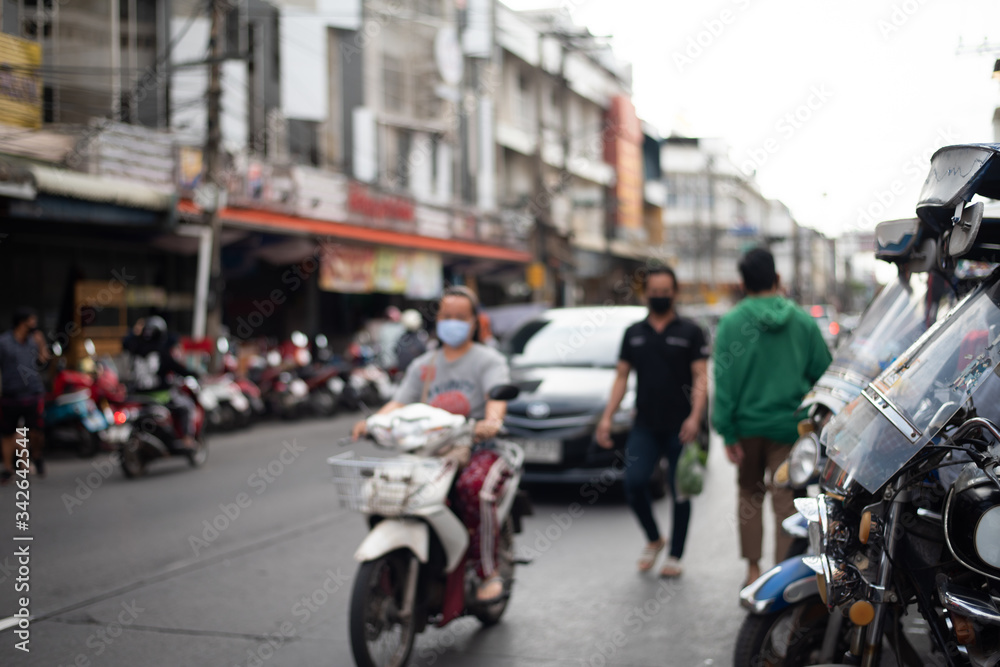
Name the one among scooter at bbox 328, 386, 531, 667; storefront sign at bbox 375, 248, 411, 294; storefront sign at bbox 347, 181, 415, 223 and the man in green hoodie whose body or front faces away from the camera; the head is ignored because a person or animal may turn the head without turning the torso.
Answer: the man in green hoodie

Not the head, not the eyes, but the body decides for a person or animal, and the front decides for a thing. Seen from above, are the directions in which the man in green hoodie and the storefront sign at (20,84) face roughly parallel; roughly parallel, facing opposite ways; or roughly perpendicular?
roughly perpendicular

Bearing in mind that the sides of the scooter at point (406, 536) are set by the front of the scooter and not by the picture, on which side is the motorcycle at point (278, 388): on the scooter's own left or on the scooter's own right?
on the scooter's own right

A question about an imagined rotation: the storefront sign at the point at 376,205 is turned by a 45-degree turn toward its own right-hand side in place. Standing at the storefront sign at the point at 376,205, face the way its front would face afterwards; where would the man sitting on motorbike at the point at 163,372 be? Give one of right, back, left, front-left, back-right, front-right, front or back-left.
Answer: front

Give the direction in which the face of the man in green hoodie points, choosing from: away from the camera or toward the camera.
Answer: away from the camera

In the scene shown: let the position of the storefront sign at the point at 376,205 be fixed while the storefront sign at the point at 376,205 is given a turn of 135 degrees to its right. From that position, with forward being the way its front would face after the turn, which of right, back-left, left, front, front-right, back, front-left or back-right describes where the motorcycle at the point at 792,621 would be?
left

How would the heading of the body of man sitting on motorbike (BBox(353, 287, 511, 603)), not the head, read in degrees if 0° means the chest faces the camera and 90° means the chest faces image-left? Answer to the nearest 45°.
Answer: approximately 45°

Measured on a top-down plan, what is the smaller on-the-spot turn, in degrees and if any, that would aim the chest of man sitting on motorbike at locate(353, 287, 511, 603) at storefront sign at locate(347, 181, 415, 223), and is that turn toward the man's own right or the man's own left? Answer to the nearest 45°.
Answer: approximately 135° to the man's own right

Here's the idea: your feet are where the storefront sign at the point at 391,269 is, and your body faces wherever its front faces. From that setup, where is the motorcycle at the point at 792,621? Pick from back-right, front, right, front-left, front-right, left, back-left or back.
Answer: front-right

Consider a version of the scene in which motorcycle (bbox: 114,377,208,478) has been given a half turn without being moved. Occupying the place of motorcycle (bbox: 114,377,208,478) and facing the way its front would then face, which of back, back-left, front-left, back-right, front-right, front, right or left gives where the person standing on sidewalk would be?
front-right

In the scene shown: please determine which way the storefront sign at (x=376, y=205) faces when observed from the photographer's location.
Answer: facing the viewer and to the right of the viewer

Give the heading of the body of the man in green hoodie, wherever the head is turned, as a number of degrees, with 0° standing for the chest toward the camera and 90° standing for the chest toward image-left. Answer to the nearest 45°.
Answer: approximately 180°

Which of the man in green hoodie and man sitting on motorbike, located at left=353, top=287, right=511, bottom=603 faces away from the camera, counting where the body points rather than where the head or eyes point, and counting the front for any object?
the man in green hoodie

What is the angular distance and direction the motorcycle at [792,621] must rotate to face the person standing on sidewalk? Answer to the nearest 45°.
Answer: approximately 90° to its right

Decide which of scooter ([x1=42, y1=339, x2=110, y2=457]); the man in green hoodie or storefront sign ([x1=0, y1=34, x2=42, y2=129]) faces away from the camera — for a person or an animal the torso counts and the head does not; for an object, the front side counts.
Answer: the man in green hoodie

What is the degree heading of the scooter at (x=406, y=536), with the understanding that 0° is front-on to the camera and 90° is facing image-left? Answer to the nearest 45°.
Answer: approximately 45°
